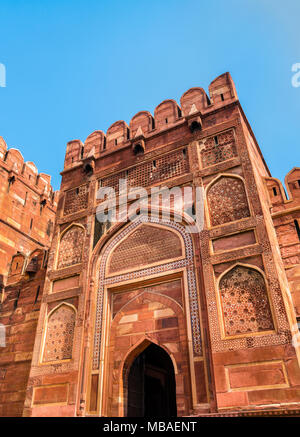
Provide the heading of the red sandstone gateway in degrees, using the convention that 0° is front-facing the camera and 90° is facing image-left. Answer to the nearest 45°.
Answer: approximately 45°
